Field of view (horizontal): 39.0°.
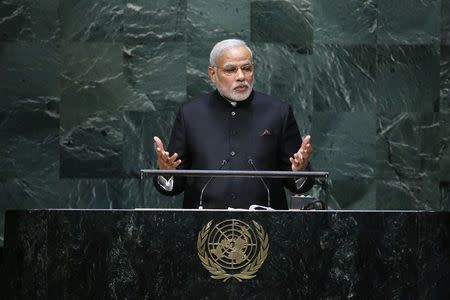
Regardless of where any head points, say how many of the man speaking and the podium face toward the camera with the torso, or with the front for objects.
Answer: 2

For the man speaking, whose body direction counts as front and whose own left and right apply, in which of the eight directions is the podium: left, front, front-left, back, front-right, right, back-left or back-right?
front

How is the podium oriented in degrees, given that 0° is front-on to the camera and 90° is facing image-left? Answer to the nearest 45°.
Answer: approximately 0°

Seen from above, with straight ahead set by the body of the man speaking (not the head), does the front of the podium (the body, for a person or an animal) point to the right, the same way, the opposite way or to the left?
the same way

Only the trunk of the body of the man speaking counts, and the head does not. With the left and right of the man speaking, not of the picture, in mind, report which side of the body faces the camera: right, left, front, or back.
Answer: front

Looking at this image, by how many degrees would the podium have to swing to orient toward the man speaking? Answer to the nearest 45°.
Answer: approximately 180°
